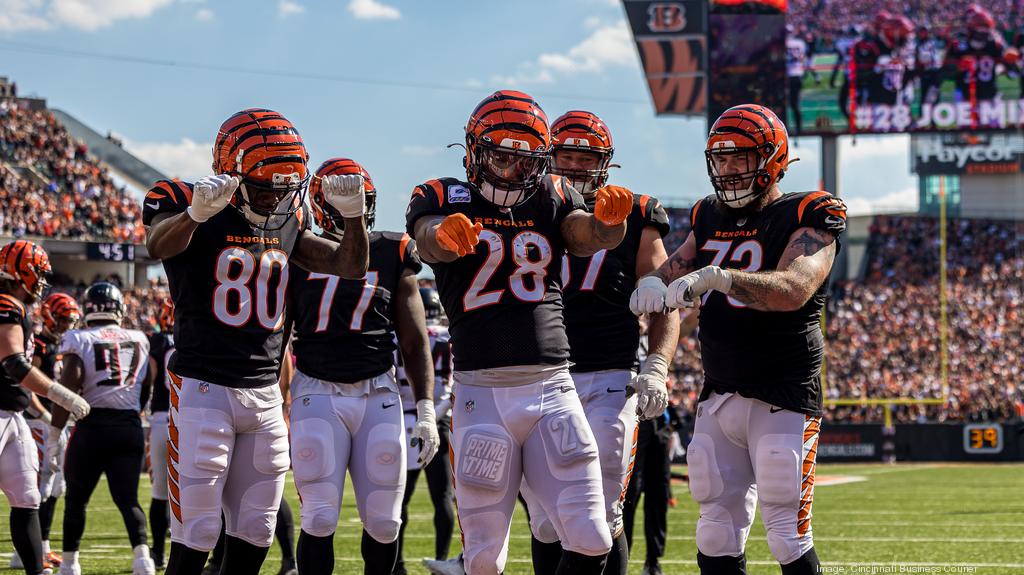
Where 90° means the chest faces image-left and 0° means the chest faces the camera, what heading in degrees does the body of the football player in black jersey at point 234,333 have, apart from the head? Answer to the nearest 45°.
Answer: approximately 315°

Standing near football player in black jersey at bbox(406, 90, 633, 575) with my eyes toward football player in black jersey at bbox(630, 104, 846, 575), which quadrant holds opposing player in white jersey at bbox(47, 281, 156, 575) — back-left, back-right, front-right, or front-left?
back-left

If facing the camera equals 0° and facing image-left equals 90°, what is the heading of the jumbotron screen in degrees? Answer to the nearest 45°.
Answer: approximately 0°

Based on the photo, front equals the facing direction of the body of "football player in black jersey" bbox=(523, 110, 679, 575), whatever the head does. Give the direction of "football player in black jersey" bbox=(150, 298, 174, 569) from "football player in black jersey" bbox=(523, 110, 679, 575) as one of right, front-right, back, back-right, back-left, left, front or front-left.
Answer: right

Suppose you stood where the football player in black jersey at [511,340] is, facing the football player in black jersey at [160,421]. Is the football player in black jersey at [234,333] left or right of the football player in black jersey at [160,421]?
left

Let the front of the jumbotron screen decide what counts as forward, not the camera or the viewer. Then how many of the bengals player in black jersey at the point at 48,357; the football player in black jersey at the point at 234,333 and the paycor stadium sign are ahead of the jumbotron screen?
2

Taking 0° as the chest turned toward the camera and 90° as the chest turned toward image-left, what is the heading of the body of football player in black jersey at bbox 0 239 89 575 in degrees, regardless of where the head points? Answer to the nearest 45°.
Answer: approximately 270°

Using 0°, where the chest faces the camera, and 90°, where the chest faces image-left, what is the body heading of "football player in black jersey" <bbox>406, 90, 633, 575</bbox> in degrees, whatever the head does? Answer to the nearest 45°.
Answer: approximately 0°
